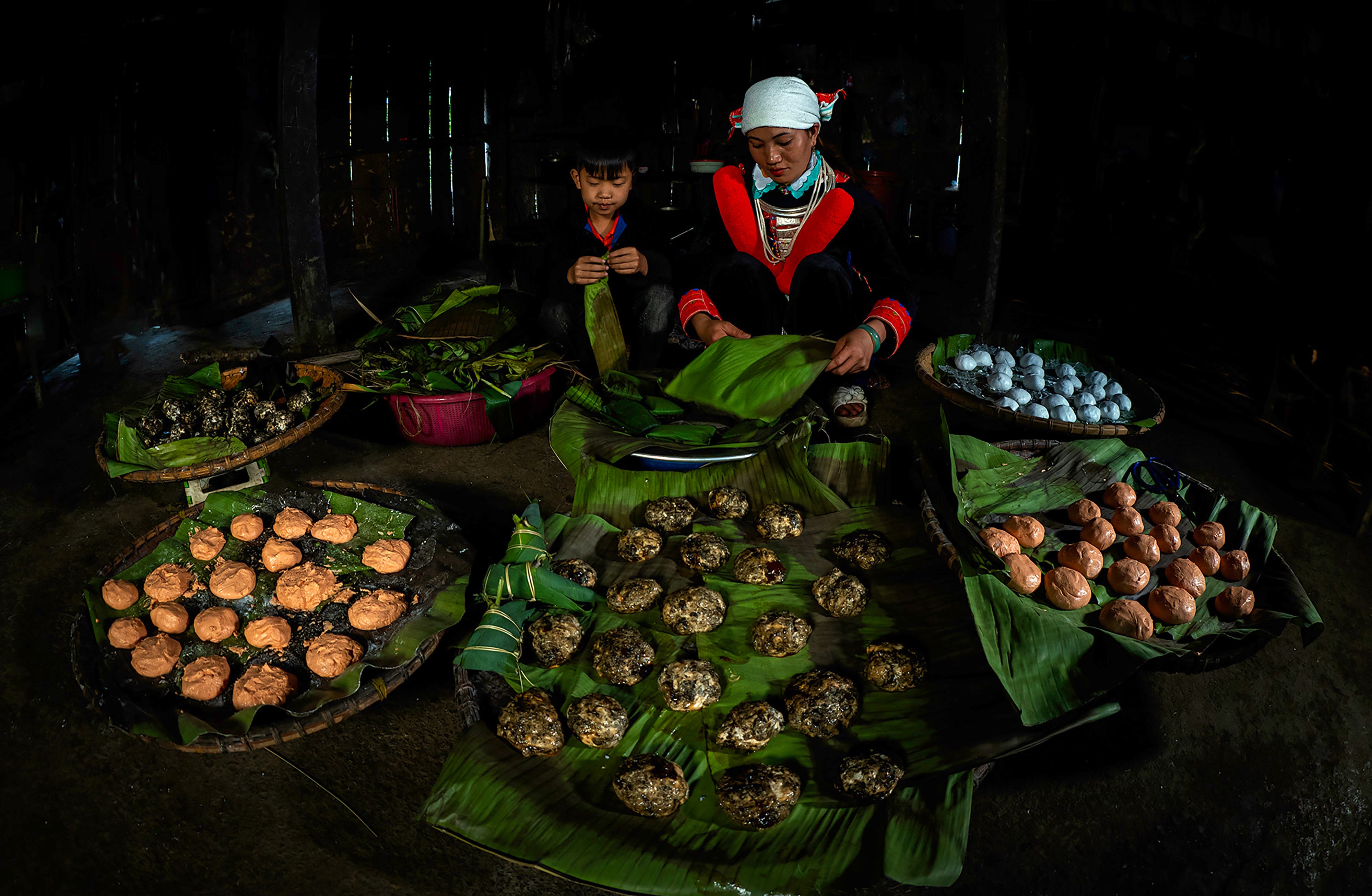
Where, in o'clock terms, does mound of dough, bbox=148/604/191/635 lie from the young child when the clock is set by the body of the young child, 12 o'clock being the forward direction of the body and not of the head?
The mound of dough is roughly at 1 o'clock from the young child.

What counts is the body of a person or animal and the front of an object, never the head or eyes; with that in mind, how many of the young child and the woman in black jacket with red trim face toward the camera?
2

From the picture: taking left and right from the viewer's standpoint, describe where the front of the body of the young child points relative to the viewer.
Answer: facing the viewer

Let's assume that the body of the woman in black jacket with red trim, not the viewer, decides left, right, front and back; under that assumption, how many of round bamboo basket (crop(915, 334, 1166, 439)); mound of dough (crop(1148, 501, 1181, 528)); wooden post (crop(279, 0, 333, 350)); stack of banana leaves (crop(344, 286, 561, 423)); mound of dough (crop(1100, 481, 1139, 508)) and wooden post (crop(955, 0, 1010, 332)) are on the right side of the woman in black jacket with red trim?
2

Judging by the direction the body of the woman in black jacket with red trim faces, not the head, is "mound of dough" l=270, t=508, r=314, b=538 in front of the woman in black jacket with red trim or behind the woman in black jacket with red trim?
in front

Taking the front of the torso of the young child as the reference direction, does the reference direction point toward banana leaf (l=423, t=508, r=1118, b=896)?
yes

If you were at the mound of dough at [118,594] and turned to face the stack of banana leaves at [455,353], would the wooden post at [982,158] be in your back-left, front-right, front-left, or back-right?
front-right

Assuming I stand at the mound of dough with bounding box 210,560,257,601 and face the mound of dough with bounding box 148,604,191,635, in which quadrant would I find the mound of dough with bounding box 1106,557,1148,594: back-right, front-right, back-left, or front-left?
back-left

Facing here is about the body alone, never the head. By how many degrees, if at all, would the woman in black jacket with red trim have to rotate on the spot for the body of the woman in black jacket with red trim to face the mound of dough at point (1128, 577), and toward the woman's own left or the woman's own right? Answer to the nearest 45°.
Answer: approximately 45° to the woman's own left

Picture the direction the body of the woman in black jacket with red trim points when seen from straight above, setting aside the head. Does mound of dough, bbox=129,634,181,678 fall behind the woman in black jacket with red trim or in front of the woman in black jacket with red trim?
in front

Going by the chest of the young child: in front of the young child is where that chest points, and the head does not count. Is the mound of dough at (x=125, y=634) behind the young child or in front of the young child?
in front

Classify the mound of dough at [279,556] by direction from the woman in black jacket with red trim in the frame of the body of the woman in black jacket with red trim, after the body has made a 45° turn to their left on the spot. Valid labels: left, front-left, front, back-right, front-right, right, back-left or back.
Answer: right
